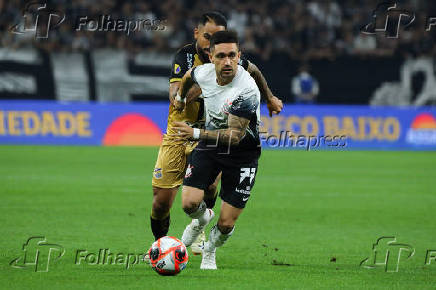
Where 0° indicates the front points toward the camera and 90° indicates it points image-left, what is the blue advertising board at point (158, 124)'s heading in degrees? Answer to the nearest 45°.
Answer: approximately 0°

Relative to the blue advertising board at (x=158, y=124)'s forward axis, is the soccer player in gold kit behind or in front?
in front
